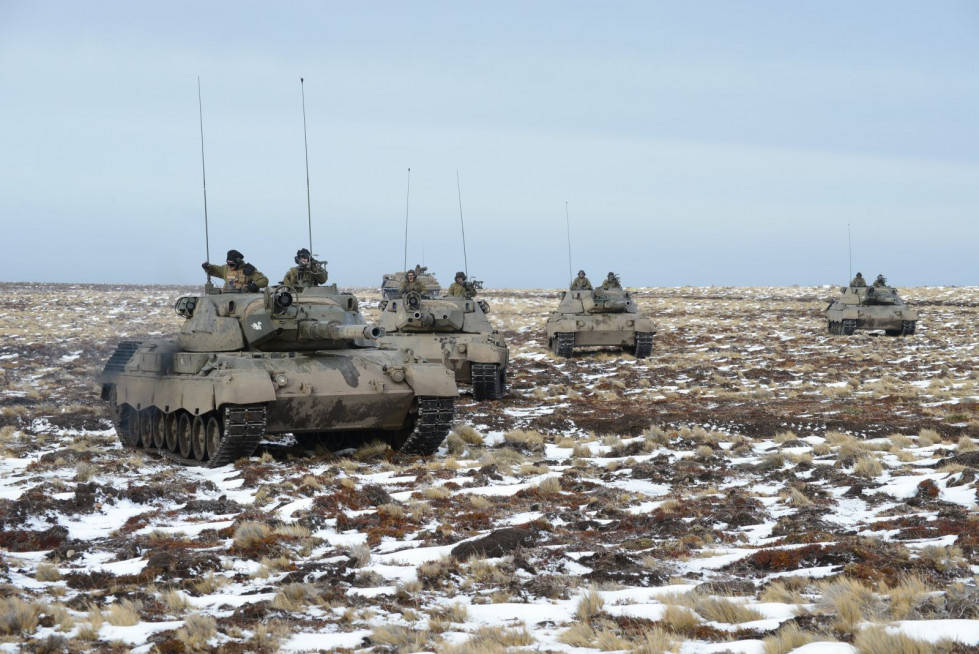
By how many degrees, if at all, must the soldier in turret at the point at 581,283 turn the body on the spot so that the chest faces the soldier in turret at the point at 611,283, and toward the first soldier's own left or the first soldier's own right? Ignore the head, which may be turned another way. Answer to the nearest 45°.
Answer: approximately 90° to the first soldier's own left

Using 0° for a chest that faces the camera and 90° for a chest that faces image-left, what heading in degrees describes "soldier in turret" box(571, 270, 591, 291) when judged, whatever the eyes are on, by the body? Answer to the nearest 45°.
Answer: approximately 0°

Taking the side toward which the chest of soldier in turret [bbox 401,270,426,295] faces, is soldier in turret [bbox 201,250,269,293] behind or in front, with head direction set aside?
in front

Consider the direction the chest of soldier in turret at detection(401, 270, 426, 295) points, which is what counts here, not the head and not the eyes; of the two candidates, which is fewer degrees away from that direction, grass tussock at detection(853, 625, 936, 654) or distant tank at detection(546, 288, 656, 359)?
the grass tussock

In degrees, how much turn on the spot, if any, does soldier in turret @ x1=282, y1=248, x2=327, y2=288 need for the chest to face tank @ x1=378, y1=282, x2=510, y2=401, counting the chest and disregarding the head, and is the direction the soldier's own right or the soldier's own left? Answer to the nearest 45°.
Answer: approximately 135° to the soldier's own left

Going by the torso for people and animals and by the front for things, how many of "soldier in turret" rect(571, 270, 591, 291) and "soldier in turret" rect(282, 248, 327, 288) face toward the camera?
2

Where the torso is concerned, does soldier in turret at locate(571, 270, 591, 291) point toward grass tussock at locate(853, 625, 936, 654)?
yes

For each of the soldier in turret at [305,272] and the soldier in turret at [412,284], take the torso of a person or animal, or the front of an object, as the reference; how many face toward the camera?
2

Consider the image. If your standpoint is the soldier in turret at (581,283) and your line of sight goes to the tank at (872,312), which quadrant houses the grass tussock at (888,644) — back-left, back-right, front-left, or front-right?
back-right

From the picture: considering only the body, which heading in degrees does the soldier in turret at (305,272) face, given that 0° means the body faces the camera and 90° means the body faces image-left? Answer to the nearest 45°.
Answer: approximately 0°

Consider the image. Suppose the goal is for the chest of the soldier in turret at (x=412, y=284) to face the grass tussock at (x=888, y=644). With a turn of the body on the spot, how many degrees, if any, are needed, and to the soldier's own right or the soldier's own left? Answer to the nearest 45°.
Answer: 0° — they already face it
